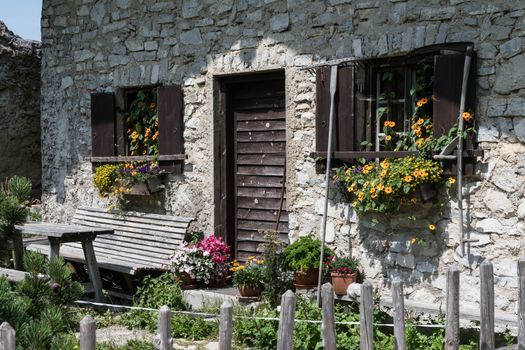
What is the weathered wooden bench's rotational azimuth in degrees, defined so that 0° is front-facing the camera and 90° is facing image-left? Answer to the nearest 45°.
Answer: approximately 45°

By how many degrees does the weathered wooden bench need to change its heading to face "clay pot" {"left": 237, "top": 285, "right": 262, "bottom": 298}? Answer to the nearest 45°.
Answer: approximately 90° to its left

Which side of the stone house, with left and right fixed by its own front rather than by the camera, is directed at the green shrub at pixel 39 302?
front

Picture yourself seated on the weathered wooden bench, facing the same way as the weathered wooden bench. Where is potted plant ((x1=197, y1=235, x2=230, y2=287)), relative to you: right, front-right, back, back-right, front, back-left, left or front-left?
left

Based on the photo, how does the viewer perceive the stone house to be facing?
facing the viewer and to the left of the viewer

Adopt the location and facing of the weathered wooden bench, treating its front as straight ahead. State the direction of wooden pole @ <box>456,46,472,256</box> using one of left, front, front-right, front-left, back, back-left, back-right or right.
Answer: left

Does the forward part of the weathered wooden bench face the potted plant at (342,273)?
no

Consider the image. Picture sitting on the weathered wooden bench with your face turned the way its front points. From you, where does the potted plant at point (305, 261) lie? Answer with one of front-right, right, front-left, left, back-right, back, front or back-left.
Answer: left

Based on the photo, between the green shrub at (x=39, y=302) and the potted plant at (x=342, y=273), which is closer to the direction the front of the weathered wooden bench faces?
the green shrub

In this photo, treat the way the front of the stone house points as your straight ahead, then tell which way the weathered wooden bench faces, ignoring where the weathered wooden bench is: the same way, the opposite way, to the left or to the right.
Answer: the same way

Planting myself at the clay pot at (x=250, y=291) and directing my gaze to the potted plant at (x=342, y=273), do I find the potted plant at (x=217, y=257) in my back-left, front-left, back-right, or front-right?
back-left
